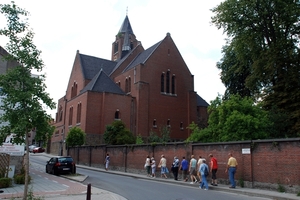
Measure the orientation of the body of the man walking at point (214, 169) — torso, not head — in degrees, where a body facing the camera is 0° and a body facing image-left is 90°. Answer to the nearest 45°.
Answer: approximately 135°

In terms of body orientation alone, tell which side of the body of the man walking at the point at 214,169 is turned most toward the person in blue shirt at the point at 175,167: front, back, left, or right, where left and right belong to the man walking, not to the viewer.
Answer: front

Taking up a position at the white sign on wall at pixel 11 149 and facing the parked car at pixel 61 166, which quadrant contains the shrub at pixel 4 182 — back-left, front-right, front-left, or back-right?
back-right

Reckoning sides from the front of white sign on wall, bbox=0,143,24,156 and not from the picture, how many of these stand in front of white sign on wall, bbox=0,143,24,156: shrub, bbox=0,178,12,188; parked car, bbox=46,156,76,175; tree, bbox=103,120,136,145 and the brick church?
1

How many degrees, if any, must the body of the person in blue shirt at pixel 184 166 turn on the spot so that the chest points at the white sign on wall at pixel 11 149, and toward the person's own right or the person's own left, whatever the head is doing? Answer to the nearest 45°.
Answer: approximately 45° to the person's own left

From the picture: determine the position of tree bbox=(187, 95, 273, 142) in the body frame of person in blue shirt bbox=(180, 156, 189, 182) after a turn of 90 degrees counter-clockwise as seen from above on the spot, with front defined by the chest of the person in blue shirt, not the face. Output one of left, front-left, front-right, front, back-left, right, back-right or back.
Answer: back
